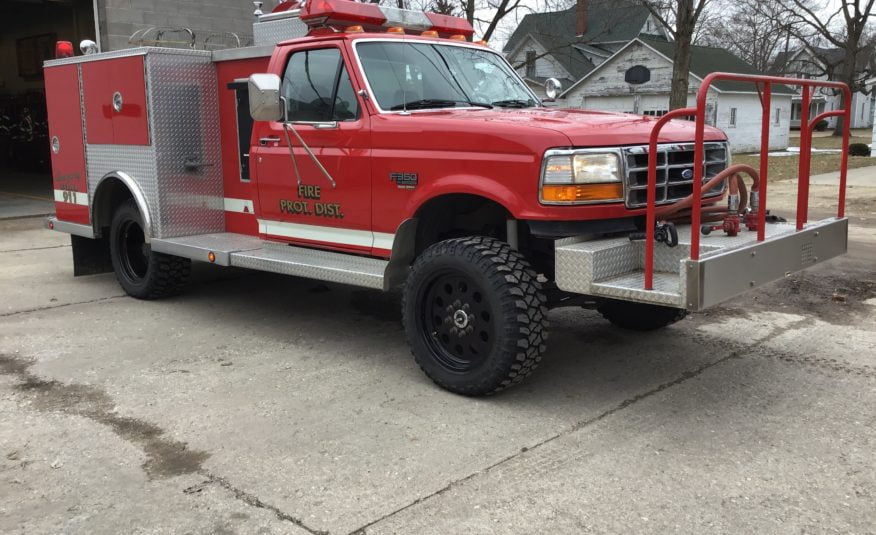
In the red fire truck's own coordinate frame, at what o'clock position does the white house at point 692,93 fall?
The white house is roughly at 8 o'clock from the red fire truck.

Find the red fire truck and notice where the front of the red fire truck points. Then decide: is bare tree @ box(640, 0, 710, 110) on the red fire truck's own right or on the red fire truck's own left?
on the red fire truck's own left

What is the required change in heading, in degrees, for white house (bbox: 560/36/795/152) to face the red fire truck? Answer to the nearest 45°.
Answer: approximately 45° to its left

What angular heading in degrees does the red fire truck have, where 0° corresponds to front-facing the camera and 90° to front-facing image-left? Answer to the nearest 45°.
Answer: approximately 315°

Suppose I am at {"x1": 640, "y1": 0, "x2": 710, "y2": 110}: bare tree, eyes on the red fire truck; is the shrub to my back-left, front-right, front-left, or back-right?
back-left

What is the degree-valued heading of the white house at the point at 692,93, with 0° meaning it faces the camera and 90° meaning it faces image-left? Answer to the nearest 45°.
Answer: approximately 45°

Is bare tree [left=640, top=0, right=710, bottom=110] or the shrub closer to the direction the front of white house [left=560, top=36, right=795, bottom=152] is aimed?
the bare tree

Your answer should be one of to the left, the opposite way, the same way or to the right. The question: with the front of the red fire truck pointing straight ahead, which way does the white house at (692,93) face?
to the right

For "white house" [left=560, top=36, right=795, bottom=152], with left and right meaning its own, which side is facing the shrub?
left
